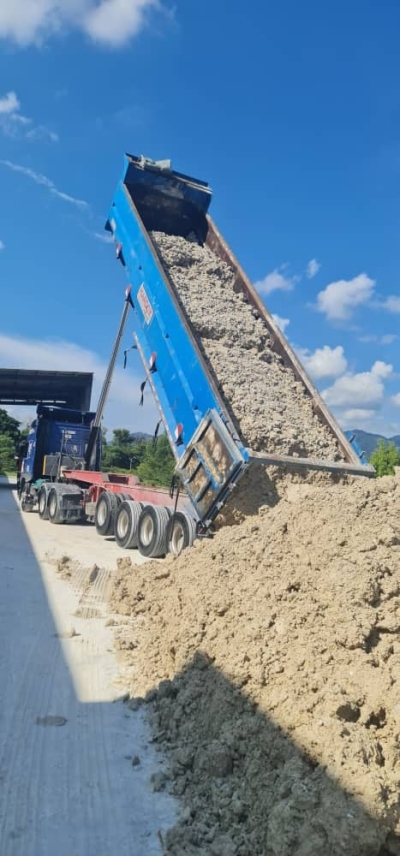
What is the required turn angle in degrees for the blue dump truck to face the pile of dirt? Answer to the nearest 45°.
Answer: approximately 135° to its left

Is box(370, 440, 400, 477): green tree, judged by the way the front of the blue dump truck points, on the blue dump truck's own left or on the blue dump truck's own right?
on the blue dump truck's own right

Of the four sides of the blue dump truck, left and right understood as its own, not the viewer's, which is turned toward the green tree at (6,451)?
front

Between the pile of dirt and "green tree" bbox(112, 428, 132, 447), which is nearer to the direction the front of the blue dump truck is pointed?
the green tree

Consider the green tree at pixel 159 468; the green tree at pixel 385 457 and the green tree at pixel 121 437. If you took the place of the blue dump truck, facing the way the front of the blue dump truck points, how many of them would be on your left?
0

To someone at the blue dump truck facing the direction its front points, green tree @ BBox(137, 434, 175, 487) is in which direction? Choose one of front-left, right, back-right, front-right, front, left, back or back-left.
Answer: front-right

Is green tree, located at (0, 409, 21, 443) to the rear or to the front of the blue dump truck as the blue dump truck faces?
to the front

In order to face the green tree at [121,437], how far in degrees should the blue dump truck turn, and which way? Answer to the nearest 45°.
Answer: approximately 45° to its right

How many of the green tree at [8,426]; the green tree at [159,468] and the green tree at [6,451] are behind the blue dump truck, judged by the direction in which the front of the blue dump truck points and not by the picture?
0

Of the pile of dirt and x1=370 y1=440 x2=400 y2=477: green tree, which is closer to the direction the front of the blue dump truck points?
the green tree

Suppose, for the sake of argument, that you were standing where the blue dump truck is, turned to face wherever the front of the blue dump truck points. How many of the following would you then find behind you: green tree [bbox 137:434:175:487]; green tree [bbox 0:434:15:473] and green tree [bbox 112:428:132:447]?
0

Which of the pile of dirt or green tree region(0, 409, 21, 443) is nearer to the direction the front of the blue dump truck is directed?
the green tree

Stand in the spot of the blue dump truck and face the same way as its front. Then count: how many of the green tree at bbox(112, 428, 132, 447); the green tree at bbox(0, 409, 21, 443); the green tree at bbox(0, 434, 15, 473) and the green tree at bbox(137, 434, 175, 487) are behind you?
0

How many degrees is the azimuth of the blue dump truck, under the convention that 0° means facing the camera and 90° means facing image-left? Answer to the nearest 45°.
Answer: approximately 135°
